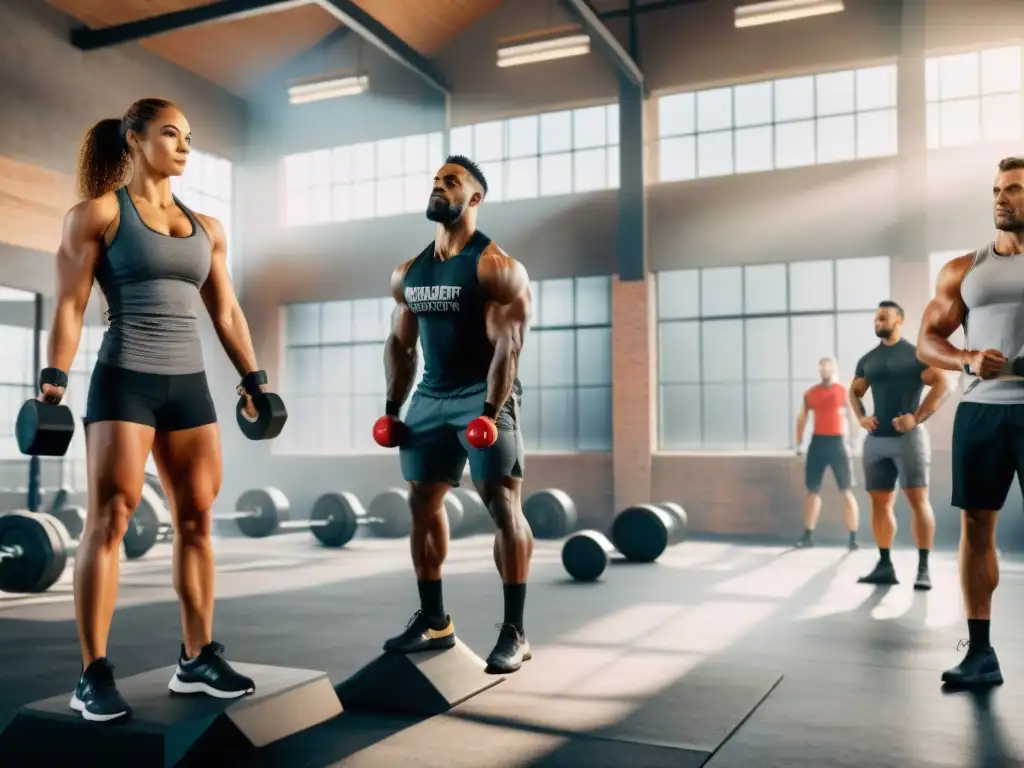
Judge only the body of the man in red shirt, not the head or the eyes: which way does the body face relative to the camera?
toward the camera

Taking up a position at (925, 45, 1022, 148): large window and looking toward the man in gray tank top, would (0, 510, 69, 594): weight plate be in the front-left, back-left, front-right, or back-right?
front-right

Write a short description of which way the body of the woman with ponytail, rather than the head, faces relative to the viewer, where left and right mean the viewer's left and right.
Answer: facing the viewer and to the right of the viewer

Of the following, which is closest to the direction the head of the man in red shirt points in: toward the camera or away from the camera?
toward the camera

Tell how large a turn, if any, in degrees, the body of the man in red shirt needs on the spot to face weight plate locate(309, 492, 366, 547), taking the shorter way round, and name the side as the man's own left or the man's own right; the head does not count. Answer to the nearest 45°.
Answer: approximately 90° to the man's own right

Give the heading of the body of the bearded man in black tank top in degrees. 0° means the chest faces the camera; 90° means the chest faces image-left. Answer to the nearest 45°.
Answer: approximately 45°

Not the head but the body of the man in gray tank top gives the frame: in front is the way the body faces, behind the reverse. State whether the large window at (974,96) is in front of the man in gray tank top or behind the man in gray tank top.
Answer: behind

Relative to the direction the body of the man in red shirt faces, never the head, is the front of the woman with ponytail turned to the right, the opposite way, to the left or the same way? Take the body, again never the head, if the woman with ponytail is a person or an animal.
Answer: to the left

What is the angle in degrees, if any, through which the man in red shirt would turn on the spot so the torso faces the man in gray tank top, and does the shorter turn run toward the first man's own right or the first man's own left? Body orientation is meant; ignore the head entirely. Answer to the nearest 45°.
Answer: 0° — they already face them

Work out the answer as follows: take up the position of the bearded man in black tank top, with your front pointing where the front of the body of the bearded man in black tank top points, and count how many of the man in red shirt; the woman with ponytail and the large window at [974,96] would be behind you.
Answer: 2
